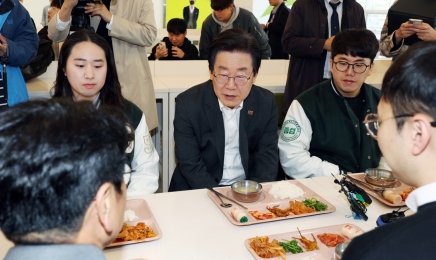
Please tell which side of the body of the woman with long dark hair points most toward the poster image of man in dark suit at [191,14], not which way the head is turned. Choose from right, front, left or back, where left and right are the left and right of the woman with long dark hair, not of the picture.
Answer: back

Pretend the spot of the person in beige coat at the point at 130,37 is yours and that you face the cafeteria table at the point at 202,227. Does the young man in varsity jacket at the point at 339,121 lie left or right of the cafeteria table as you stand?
left

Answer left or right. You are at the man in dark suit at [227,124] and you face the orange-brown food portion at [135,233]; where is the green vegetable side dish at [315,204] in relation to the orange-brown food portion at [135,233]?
left

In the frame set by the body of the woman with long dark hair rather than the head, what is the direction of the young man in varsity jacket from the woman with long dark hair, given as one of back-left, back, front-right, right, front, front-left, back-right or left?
left

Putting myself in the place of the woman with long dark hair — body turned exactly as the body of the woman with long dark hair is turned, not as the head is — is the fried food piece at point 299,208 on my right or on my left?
on my left

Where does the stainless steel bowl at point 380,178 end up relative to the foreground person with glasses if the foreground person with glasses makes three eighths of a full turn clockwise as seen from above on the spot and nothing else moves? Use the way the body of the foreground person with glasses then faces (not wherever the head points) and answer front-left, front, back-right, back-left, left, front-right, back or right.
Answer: left

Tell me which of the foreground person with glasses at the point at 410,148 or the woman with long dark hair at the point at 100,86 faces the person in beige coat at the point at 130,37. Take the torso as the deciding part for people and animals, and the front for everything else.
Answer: the foreground person with glasses

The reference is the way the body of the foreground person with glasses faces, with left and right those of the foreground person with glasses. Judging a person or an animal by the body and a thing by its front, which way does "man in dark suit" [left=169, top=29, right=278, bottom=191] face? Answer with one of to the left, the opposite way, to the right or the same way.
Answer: the opposite way

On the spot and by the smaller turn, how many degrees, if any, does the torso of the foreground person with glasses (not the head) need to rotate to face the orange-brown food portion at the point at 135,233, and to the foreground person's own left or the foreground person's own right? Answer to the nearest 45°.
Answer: approximately 45° to the foreground person's own left

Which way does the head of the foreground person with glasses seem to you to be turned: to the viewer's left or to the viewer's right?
to the viewer's left

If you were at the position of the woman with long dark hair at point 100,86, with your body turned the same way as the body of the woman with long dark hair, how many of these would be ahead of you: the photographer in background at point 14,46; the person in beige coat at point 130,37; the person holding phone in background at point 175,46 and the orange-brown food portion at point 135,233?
1
